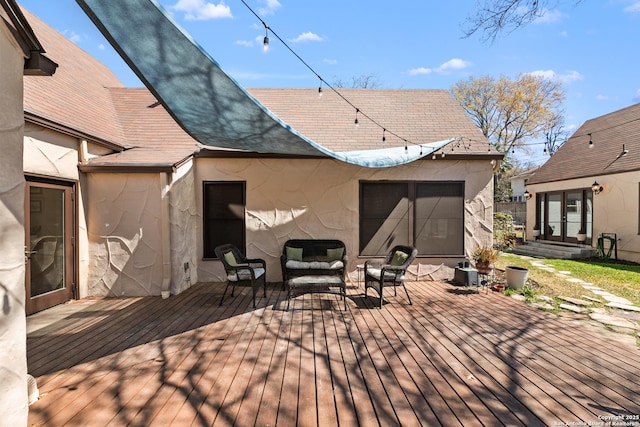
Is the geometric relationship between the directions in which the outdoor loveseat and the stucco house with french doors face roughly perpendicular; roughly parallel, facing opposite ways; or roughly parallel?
roughly perpendicular

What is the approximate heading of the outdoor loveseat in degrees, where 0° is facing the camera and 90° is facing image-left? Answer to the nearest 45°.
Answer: approximately 0°

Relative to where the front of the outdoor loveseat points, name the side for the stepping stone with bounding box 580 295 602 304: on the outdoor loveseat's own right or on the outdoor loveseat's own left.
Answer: on the outdoor loveseat's own left

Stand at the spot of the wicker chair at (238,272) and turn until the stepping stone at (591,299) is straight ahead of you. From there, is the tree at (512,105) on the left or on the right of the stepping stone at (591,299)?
left

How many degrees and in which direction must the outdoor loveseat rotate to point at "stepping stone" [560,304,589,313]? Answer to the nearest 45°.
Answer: approximately 90° to its left

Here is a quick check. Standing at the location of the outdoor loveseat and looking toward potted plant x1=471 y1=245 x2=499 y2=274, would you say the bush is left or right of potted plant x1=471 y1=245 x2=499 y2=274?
left

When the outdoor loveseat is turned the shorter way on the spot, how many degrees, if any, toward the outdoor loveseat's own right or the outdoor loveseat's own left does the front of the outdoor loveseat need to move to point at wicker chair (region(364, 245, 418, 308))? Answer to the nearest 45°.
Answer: approximately 45° to the outdoor loveseat's own left

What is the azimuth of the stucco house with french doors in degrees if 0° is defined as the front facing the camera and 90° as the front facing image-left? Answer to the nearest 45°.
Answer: approximately 45°

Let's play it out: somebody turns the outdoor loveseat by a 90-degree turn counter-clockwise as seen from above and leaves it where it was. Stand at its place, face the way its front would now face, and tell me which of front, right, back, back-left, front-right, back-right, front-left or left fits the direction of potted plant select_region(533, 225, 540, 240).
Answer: front-left
